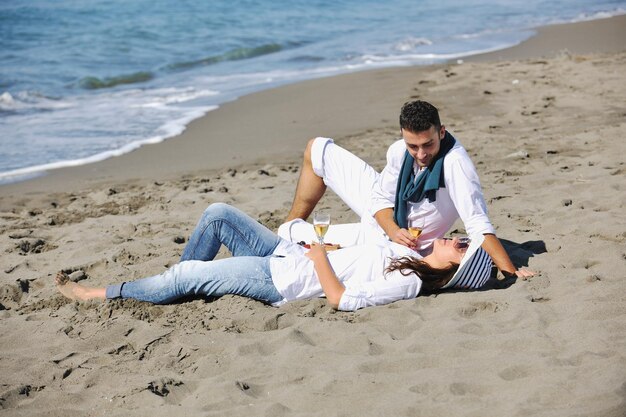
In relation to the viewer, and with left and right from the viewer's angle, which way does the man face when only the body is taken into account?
facing the viewer and to the left of the viewer

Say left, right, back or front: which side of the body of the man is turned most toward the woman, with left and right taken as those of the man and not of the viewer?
front
